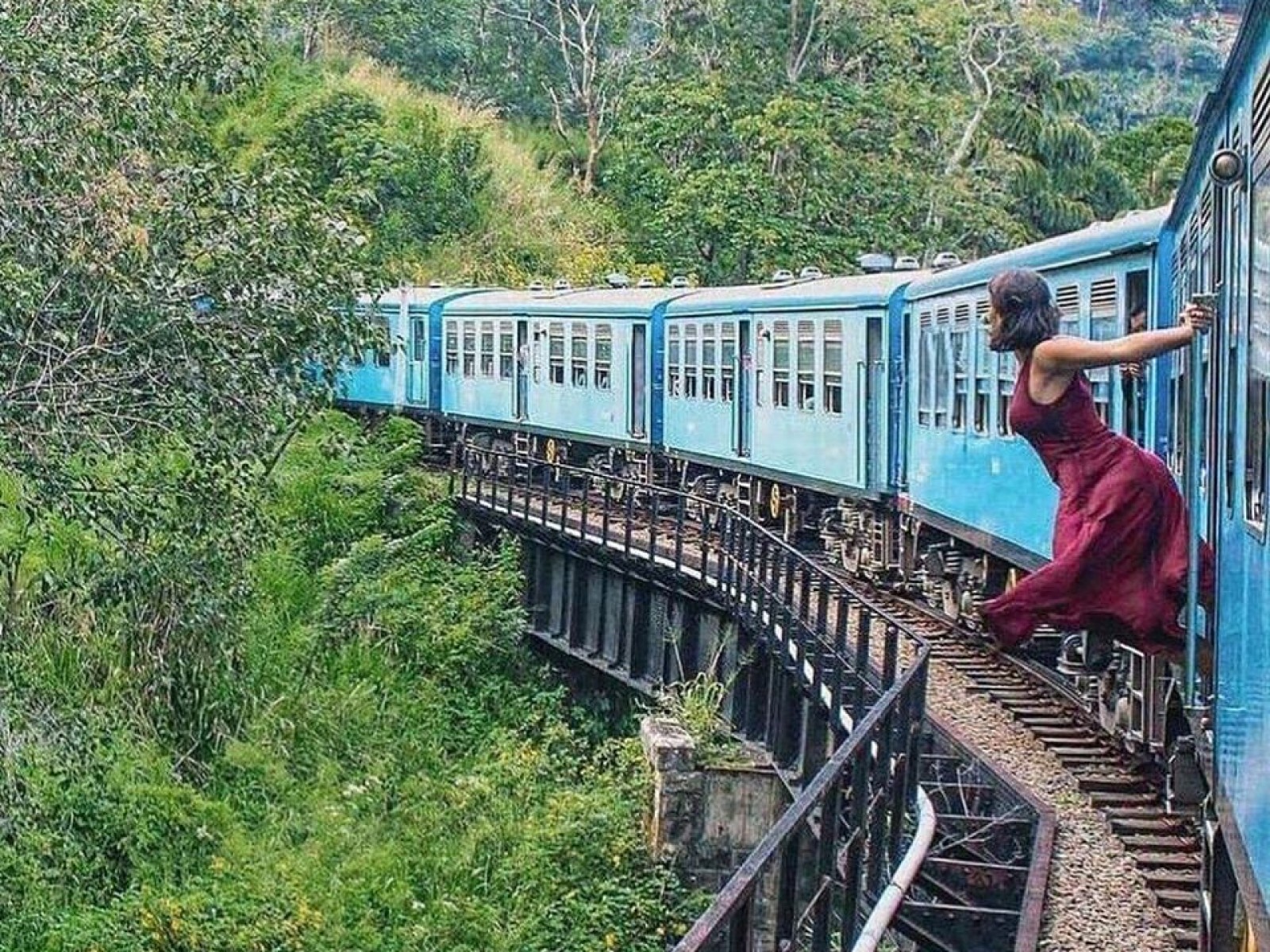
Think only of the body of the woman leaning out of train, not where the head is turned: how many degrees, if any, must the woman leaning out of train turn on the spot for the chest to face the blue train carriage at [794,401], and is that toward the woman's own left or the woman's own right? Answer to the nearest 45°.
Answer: approximately 90° to the woman's own right

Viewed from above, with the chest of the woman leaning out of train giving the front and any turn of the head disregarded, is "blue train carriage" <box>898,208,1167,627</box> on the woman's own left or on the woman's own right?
on the woman's own right

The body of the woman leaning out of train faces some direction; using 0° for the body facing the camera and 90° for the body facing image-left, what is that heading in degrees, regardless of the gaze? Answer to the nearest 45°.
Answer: approximately 90°

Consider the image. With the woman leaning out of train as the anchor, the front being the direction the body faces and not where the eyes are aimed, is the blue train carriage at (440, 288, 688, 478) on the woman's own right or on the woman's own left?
on the woman's own right
